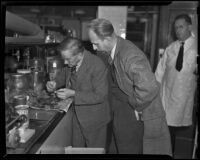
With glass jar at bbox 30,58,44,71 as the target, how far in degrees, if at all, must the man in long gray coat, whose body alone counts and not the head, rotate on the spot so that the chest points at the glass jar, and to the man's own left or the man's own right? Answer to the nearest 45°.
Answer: approximately 45° to the man's own right

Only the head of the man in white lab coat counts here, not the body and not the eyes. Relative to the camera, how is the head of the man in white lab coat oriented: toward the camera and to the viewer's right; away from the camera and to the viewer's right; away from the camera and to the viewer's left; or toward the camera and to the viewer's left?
toward the camera and to the viewer's left

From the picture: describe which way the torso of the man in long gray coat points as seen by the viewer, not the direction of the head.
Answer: to the viewer's left
